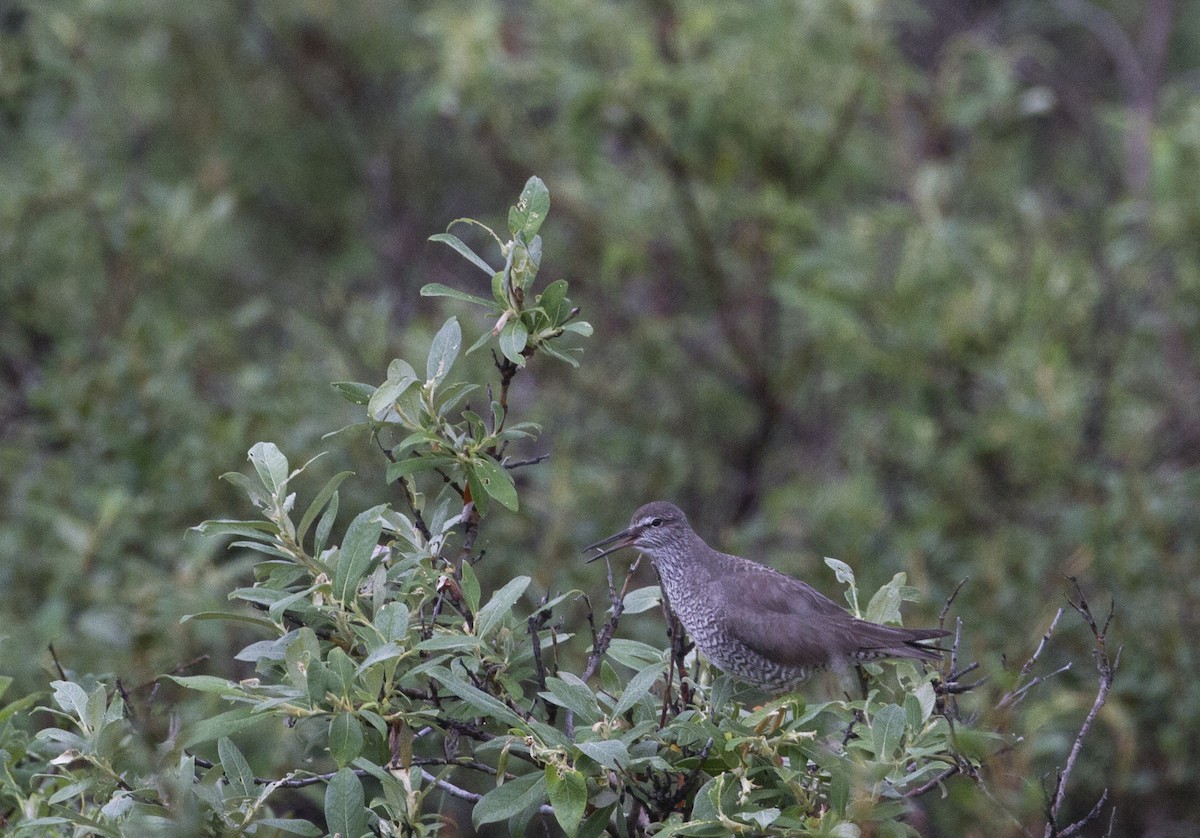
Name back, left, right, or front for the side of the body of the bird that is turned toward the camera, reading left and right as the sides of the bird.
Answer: left
